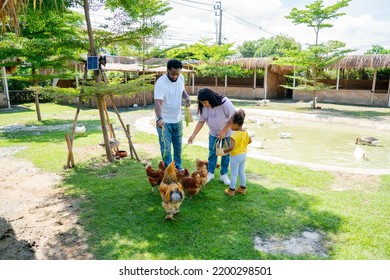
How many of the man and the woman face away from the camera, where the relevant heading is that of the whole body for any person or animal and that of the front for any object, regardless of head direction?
0

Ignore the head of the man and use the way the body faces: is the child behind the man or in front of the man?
in front

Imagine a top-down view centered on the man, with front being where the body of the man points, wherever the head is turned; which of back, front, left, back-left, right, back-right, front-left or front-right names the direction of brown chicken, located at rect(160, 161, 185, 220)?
front-right

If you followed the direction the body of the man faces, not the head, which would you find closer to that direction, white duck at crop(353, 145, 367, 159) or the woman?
the woman

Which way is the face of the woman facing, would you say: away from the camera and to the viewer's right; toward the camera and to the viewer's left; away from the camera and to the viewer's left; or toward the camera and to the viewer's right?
toward the camera and to the viewer's left

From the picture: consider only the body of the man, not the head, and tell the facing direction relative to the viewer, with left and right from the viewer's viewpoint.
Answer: facing the viewer and to the right of the viewer

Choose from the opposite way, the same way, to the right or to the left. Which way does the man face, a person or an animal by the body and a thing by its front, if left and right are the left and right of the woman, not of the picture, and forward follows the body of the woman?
to the left
